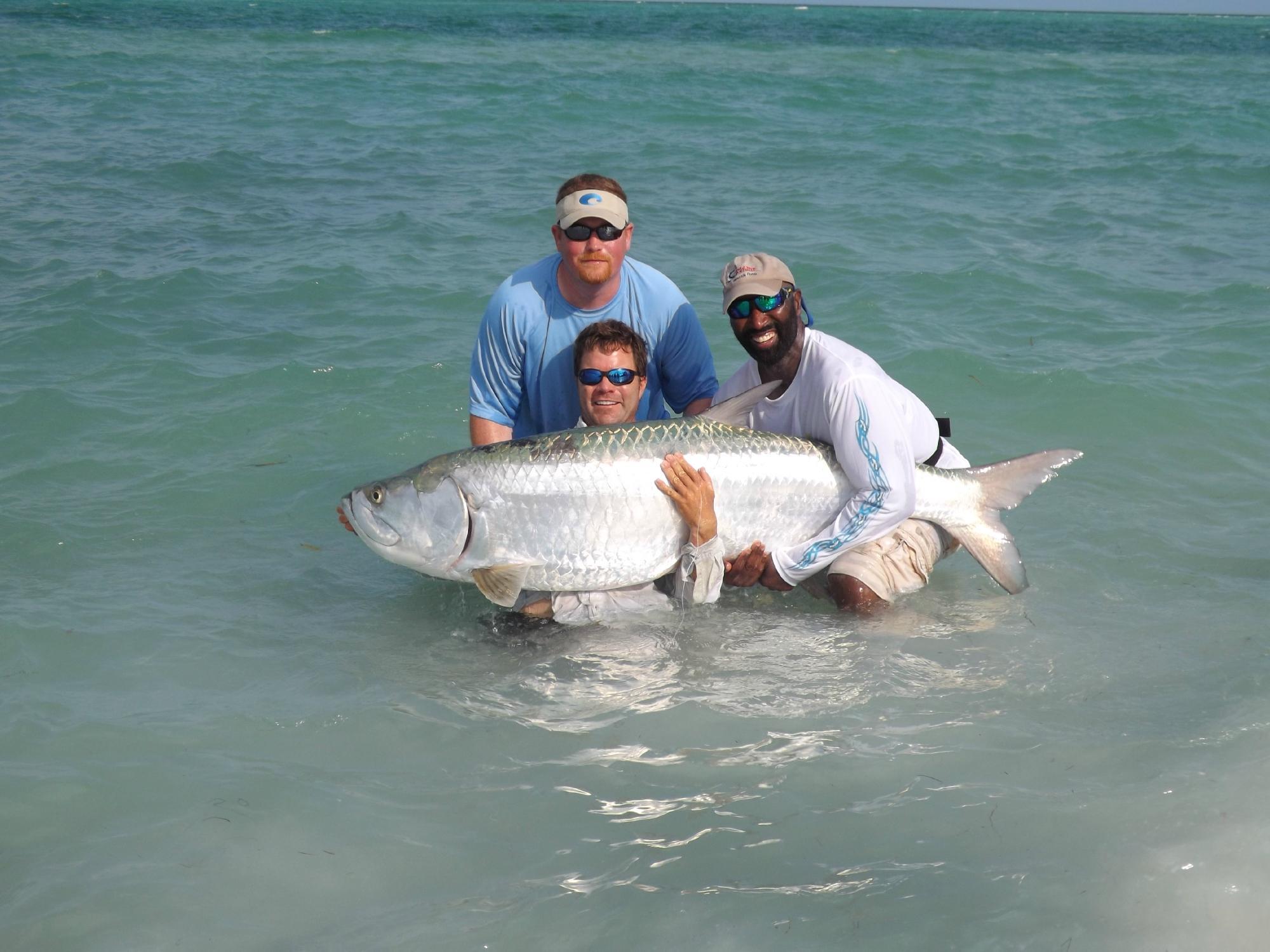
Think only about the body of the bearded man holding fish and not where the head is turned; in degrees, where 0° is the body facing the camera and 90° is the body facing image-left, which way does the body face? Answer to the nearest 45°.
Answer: approximately 45°

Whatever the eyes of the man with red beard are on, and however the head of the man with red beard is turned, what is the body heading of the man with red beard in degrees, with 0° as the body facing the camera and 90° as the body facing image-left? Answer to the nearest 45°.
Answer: approximately 0°

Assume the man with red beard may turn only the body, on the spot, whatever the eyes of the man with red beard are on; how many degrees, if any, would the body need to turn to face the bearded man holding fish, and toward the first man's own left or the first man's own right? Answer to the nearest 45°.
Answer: approximately 45° to the first man's own left

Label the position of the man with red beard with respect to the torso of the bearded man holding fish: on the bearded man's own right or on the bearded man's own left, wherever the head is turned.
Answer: on the bearded man's own right

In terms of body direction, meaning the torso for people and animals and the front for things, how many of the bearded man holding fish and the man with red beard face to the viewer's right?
0
